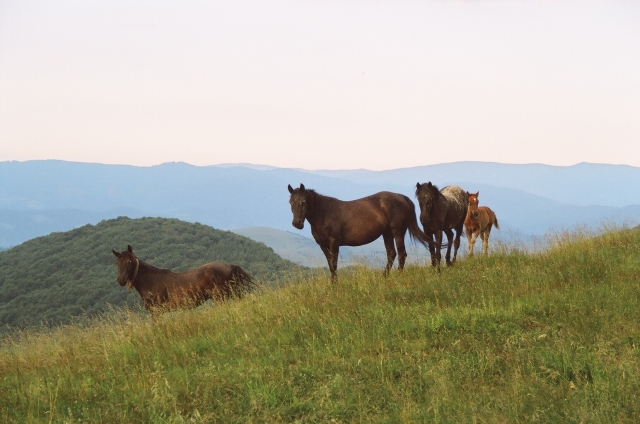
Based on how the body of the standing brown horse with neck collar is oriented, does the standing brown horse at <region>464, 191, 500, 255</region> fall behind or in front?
behind

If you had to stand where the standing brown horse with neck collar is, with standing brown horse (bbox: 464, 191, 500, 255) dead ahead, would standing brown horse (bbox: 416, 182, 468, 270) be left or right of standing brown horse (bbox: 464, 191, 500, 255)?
right

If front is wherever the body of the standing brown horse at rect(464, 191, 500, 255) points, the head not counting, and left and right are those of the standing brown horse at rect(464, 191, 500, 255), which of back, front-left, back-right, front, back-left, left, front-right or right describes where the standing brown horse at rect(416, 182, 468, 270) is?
front-left

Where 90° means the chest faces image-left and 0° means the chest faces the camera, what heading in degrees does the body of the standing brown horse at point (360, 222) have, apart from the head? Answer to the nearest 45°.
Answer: approximately 90°

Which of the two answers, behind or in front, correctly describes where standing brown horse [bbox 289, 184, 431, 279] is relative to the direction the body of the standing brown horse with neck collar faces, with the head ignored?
behind

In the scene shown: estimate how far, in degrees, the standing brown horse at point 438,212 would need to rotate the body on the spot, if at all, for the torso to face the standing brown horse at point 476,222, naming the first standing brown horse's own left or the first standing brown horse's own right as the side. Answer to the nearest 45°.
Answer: approximately 135° to the first standing brown horse's own right

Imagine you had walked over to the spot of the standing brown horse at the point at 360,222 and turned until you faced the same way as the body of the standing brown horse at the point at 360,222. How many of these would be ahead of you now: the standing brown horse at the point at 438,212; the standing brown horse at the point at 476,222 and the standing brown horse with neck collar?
1

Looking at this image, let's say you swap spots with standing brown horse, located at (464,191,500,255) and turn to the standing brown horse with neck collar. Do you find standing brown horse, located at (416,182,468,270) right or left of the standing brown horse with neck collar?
left

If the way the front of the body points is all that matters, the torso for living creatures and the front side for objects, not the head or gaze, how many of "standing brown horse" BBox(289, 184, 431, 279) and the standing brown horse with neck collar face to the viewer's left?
2

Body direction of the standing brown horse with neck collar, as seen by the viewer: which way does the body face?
to the viewer's left

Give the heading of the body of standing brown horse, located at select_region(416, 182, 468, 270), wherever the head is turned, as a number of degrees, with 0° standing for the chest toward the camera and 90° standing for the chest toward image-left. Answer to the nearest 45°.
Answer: approximately 45°

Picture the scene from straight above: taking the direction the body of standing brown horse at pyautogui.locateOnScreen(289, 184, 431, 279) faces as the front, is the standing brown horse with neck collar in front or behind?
in front
